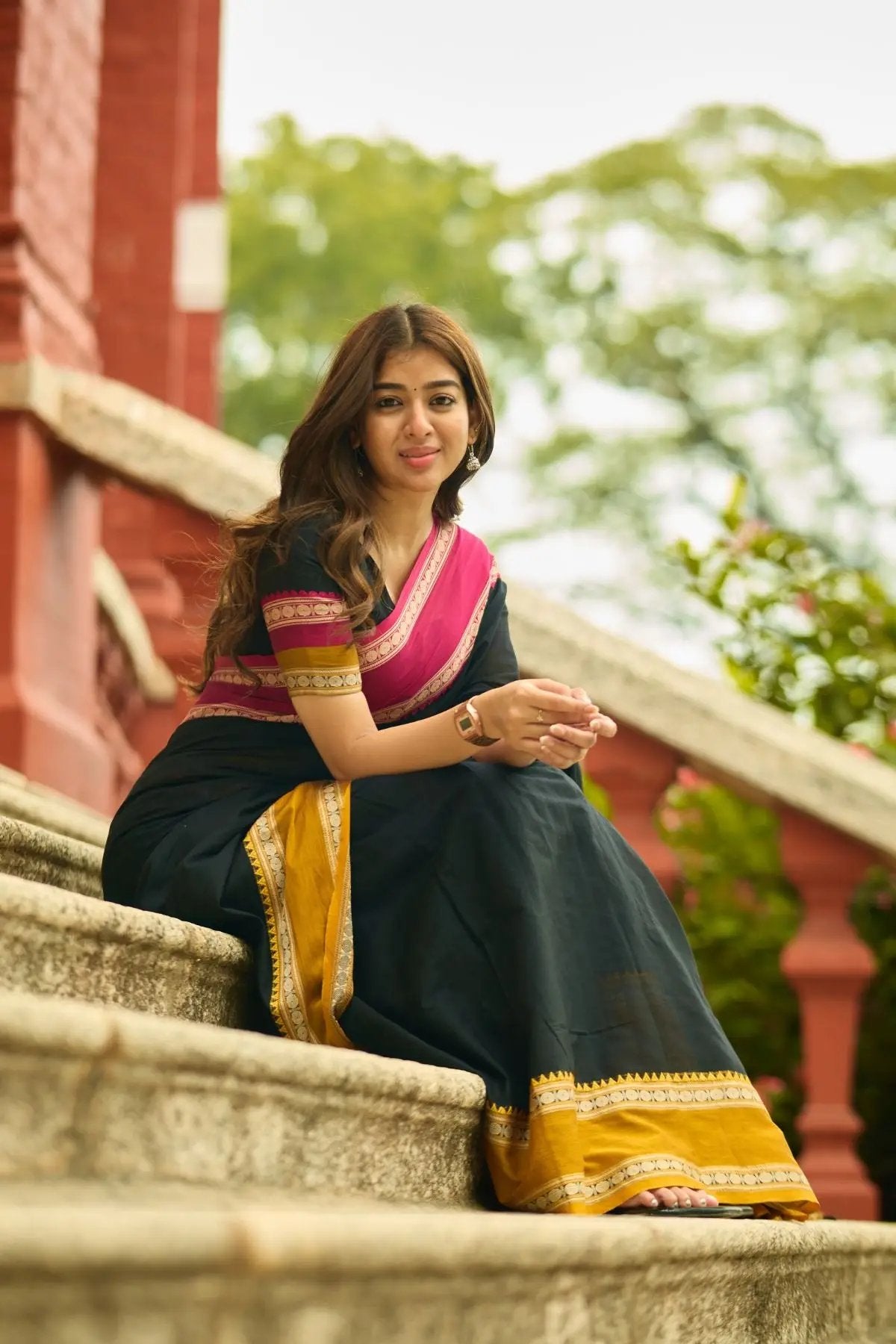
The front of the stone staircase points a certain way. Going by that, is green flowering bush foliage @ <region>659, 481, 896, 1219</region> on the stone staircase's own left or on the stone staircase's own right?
on the stone staircase's own left

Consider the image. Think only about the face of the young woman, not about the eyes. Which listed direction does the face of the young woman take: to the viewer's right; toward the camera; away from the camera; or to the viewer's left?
toward the camera

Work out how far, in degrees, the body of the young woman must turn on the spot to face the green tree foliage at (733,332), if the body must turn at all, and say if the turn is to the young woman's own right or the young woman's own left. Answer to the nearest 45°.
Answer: approximately 135° to the young woman's own left

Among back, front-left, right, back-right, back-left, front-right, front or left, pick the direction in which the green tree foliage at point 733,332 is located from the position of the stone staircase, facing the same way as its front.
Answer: back-left

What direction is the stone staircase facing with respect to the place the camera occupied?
facing the viewer and to the right of the viewer

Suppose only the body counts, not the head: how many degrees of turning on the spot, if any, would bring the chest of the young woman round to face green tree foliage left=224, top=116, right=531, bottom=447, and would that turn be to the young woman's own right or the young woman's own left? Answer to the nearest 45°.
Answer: approximately 135° to the young woman's own left

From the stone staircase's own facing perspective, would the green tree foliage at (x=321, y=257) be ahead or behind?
behind

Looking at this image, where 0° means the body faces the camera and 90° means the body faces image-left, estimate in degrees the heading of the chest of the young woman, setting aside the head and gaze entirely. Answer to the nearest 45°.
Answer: approximately 315°
